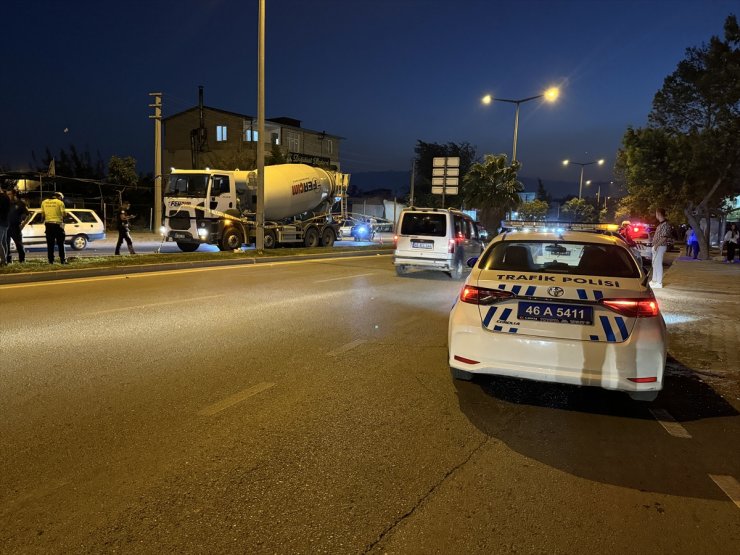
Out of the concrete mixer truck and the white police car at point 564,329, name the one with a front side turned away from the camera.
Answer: the white police car

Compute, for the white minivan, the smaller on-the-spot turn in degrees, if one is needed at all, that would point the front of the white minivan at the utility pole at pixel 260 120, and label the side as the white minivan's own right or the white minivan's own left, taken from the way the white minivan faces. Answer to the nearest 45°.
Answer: approximately 90° to the white minivan's own left

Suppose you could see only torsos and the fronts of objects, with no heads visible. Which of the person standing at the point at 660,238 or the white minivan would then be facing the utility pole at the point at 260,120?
the person standing

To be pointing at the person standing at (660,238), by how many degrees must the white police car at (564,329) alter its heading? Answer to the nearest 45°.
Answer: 0° — it already faces them

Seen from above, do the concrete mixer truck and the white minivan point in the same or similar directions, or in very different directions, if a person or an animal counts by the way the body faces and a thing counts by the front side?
very different directions

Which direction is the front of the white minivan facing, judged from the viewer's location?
facing away from the viewer and to the right of the viewer

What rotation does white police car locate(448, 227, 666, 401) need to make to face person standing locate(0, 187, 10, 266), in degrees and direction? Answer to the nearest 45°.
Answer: approximately 90° to its left

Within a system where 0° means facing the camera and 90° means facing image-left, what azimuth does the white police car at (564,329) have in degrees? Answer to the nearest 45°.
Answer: approximately 180°
